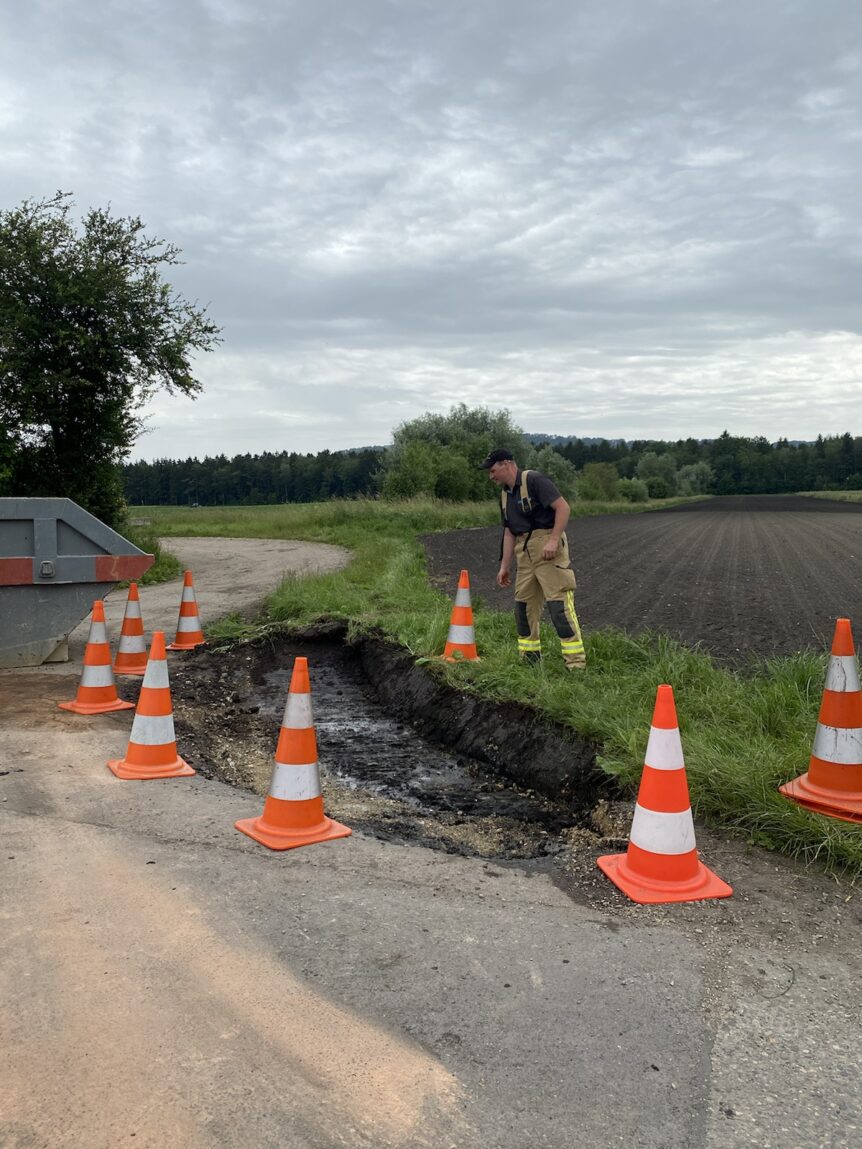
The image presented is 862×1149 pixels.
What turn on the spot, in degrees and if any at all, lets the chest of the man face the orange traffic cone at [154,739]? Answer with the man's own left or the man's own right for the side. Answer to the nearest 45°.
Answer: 0° — they already face it

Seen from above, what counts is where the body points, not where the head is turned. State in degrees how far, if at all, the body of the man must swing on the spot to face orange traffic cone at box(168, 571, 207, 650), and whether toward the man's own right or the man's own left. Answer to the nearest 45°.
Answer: approximately 90° to the man's own right

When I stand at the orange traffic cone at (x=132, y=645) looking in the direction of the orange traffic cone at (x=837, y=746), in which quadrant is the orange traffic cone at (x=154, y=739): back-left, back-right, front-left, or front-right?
front-right

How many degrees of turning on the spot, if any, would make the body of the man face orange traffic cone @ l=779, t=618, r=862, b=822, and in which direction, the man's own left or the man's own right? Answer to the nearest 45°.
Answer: approximately 90° to the man's own left

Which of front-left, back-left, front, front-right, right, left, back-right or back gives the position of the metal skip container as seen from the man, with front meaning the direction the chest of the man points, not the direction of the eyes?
front-right

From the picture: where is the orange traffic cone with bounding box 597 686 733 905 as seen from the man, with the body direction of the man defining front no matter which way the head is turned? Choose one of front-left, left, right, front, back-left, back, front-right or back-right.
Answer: front-left

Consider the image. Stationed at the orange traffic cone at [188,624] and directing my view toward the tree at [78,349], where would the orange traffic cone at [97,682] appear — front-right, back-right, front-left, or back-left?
back-left

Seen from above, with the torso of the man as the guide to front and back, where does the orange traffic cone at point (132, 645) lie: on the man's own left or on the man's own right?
on the man's own right

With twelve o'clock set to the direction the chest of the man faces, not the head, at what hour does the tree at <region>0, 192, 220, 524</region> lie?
The tree is roughly at 3 o'clock from the man.

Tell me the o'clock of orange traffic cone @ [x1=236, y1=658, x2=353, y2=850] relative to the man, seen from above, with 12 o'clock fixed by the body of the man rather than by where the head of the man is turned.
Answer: The orange traffic cone is roughly at 11 o'clock from the man.

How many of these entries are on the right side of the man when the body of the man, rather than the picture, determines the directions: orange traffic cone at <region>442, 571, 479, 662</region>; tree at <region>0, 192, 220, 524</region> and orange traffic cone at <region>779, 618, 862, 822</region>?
2

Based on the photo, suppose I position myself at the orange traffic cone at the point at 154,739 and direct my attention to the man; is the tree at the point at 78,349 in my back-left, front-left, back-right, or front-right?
front-left

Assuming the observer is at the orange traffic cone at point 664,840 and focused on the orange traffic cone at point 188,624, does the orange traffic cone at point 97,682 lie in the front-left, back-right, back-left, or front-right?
front-left

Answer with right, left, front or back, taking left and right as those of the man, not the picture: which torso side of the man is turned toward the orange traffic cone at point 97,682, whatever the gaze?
front

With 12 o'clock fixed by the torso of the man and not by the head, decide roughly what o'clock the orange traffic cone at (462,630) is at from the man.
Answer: The orange traffic cone is roughly at 3 o'clock from the man.

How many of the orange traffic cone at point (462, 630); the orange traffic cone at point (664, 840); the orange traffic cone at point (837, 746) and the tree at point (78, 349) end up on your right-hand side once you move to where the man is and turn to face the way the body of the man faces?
2
